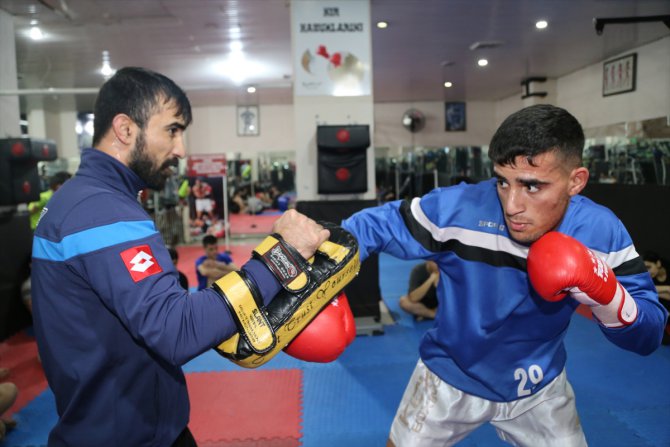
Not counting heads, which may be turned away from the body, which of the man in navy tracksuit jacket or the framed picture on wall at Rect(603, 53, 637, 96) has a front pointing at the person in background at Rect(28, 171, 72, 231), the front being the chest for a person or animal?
the framed picture on wall

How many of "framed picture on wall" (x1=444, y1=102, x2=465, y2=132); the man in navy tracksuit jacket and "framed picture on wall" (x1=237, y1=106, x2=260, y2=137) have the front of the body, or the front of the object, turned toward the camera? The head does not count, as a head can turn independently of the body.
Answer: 2

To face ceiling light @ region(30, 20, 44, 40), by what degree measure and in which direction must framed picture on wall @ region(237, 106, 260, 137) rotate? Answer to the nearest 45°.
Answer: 0° — it already faces it

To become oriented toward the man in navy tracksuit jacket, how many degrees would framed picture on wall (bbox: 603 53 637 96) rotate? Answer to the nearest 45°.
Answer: approximately 45° to its left

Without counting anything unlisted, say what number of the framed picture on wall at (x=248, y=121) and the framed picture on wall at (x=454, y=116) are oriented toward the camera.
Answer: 2

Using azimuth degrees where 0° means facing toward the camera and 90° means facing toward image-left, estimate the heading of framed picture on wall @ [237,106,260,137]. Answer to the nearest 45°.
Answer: approximately 0°

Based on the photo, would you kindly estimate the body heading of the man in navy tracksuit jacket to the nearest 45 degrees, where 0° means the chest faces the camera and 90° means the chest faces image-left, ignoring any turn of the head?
approximately 270°

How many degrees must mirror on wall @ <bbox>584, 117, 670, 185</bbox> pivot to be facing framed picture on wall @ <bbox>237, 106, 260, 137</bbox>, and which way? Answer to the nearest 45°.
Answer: approximately 90° to its right

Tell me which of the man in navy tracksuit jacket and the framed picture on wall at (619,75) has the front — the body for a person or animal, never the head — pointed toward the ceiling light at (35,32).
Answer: the framed picture on wall

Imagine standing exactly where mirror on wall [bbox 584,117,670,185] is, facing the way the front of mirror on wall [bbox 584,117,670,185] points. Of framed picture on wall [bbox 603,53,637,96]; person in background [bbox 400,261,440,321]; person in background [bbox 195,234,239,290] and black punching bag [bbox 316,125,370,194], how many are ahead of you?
3

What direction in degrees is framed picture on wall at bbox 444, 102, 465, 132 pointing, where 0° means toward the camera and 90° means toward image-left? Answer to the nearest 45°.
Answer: approximately 0°
